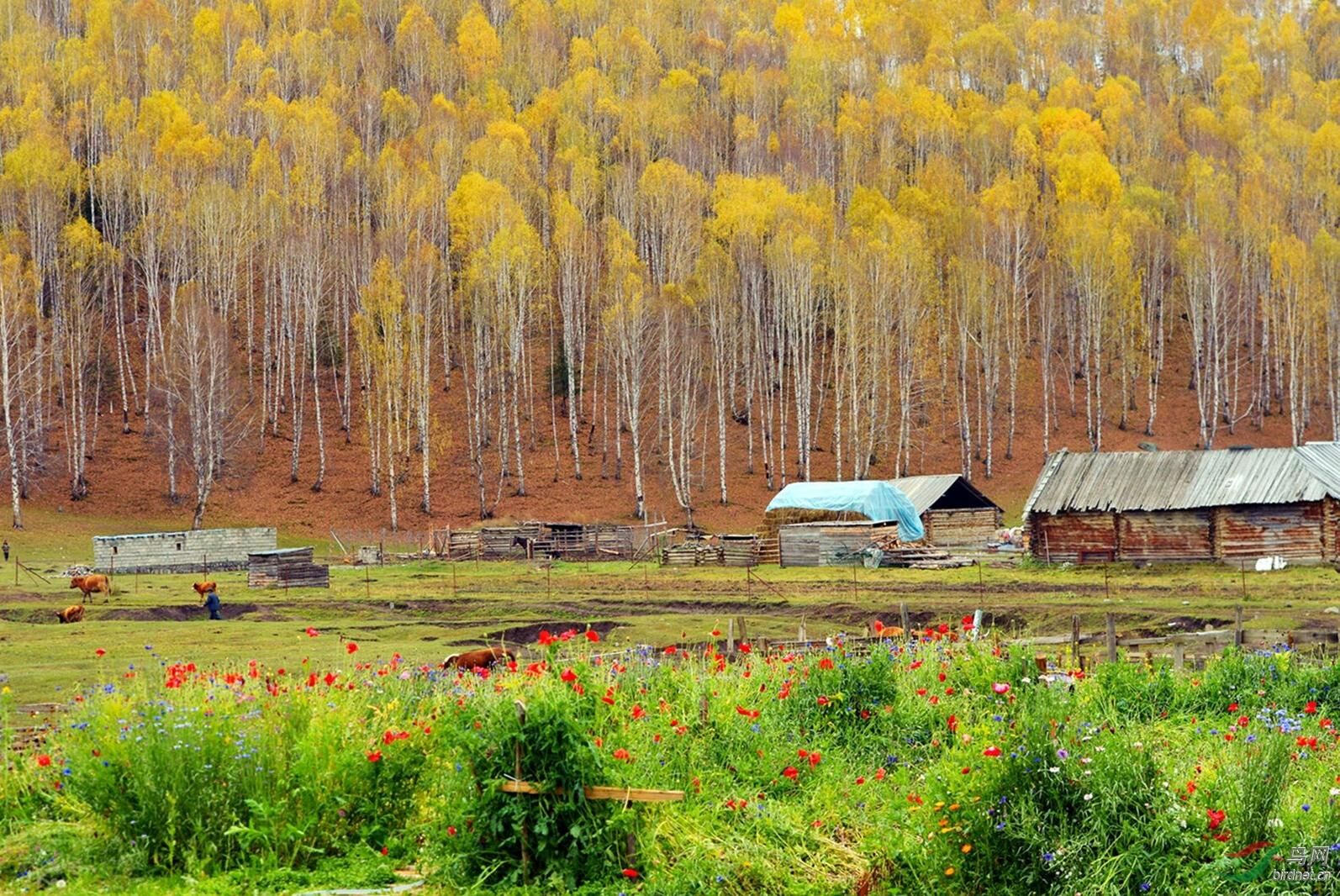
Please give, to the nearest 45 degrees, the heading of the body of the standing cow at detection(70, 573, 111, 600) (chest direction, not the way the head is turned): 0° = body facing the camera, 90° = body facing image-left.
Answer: approximately 90°

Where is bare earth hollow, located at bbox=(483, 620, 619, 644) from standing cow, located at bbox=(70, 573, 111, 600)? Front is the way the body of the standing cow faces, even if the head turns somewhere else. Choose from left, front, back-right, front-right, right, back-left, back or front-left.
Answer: back-left

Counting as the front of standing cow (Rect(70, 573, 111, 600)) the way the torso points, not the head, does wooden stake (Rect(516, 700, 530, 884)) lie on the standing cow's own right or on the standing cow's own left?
on the standing cow's own left

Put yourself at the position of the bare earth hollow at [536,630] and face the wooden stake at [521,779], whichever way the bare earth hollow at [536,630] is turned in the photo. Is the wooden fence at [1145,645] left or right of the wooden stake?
left

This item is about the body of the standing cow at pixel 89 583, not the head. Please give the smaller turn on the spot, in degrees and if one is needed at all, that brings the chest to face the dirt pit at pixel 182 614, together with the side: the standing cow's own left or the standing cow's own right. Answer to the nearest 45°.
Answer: approximately 135° to the standing cow's own left

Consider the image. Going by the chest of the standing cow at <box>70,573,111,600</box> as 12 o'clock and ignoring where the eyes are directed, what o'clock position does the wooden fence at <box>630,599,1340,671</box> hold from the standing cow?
The wooden fence is roughly at 8 o'clock from the standing cow.

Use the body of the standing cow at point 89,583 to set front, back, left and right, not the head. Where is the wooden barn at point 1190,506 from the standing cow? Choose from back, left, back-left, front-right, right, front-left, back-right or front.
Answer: back

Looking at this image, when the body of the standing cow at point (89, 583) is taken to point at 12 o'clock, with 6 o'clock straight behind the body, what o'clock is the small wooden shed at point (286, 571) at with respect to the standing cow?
The small wooden shed is roughly at 5 o'clock from the standing cow.
